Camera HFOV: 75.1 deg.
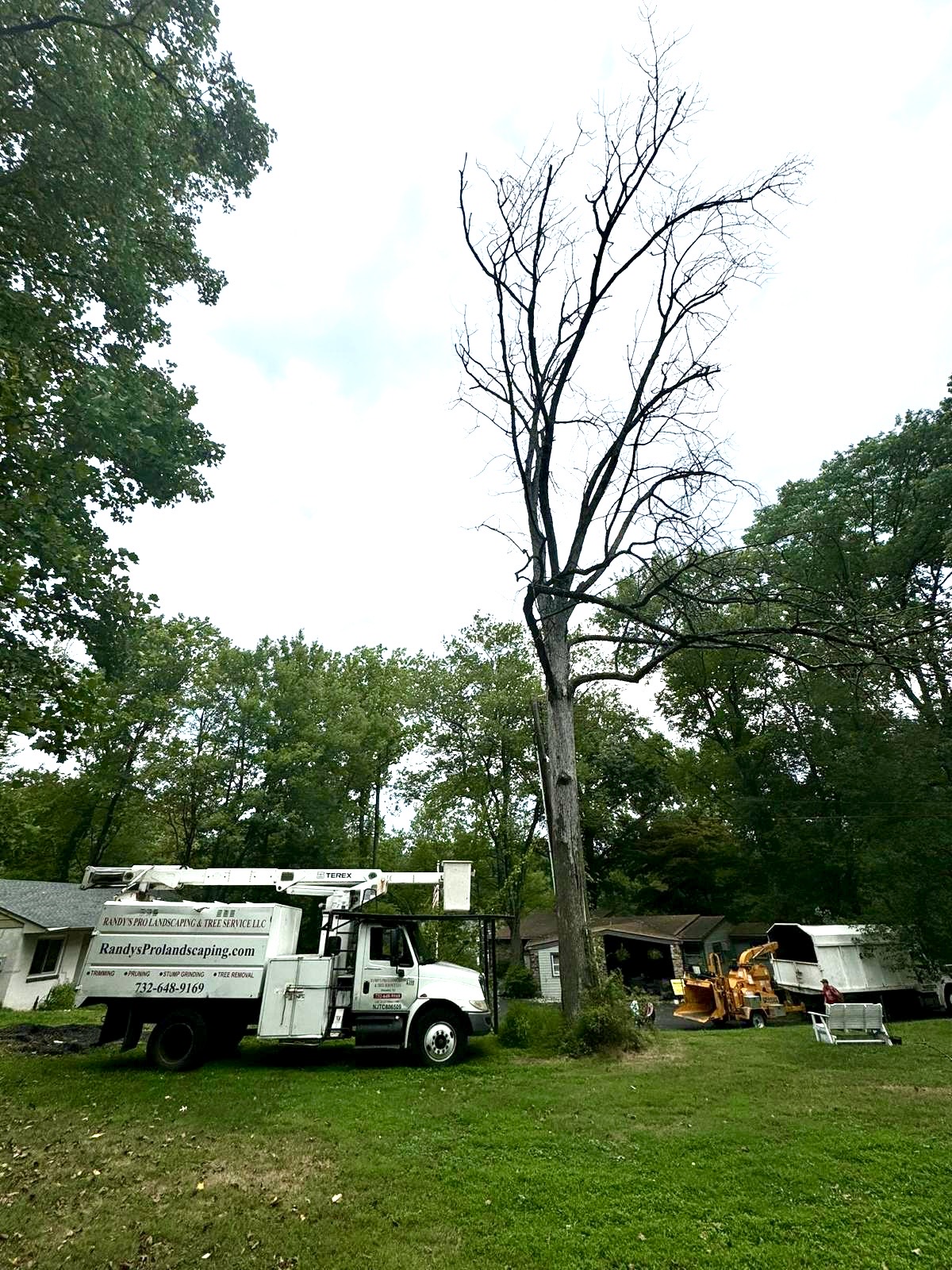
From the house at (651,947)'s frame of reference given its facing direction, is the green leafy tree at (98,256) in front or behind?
in front

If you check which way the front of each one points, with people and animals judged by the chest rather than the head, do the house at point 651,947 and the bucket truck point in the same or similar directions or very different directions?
very different directions

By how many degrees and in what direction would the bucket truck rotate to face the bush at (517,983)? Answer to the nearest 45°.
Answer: approximately 45° to its left

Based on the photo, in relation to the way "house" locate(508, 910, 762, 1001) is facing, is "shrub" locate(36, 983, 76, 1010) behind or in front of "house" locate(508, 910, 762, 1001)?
in front

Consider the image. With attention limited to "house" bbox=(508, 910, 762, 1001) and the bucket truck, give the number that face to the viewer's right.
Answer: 1

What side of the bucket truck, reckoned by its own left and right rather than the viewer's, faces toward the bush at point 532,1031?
front

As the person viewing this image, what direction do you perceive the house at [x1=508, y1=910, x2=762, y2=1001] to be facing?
facing the viewer and to the left of the viewer

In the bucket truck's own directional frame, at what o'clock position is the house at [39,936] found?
The house is roughly at 8 o'clock from the bucket truck.

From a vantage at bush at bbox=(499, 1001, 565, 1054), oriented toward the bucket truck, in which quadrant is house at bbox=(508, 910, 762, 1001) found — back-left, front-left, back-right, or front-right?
back-right

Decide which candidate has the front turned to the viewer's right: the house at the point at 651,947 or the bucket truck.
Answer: the bucket truck

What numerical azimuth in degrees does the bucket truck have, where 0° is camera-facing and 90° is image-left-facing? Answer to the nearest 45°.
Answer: approximately 270°
